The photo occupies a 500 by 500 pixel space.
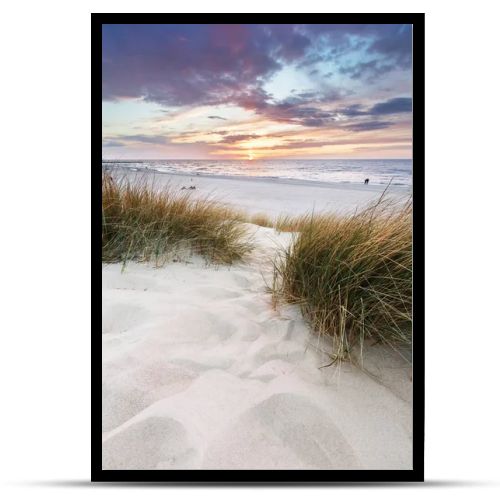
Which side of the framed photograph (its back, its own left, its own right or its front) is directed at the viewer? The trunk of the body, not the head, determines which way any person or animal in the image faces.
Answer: front
